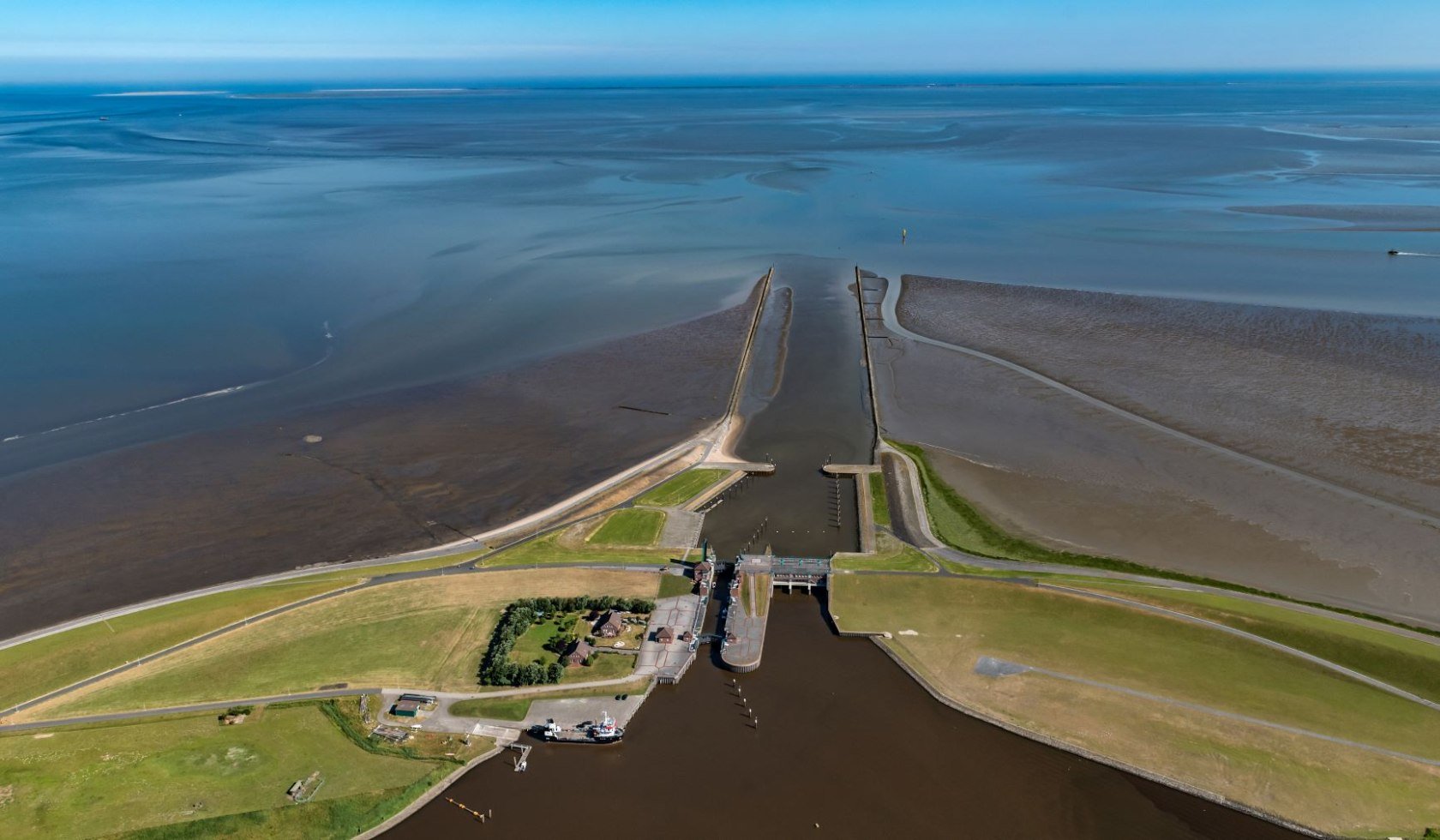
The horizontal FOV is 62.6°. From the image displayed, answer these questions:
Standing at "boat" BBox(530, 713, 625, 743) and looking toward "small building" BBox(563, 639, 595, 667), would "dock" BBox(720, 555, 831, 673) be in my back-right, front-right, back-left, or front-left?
front-right

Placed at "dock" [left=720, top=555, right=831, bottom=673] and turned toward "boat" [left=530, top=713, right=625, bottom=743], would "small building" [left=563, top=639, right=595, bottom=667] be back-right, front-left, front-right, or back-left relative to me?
front-right

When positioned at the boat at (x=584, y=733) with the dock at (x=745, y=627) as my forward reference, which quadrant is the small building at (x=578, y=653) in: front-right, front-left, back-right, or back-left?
front-left

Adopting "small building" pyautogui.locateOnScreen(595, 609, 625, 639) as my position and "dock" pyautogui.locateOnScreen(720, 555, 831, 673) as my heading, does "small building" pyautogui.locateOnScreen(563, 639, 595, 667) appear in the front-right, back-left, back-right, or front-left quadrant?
back-right

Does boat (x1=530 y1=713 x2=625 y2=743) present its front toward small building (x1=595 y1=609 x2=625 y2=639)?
no

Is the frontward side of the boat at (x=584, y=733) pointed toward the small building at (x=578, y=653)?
no

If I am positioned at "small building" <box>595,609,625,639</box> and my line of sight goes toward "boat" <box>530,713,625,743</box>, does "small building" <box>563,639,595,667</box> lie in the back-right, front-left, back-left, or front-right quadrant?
front-right

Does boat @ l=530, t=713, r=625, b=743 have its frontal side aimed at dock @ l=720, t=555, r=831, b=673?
no

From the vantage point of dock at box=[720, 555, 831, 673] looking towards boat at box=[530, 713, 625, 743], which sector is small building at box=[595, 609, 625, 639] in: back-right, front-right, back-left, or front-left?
front-right
